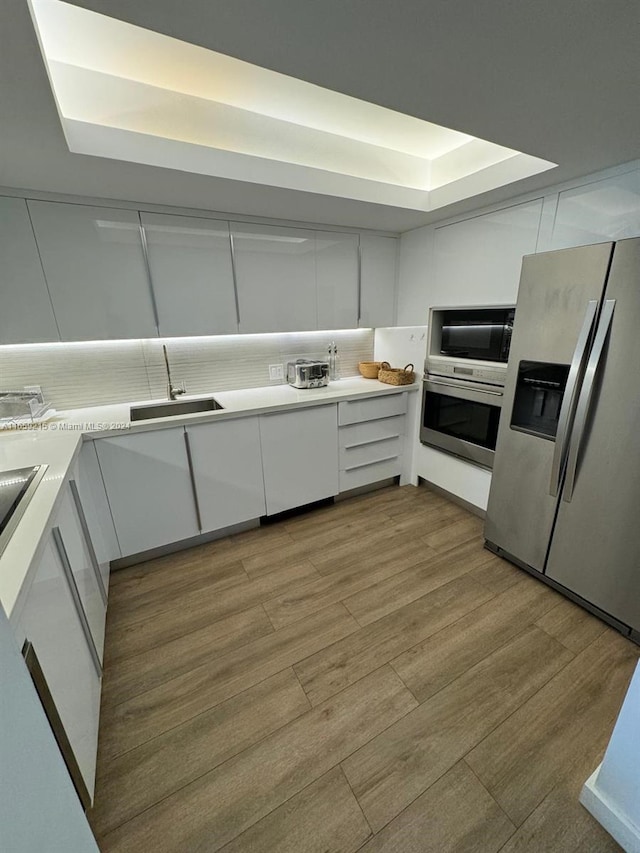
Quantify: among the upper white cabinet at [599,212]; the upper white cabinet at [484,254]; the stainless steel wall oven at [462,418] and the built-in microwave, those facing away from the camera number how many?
0

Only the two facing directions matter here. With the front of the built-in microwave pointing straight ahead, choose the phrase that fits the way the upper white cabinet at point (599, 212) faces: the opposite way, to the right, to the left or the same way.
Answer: the same way

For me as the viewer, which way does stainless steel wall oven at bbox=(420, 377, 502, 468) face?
facing the viewer and to the left of the viewer

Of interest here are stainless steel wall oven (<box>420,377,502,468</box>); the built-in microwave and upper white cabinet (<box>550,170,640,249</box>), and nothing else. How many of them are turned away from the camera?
0

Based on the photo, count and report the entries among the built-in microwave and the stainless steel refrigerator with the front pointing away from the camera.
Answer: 0

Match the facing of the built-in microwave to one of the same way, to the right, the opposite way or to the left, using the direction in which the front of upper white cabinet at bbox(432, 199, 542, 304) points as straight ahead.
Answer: the same way

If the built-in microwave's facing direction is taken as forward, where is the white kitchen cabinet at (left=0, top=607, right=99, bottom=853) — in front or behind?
in front

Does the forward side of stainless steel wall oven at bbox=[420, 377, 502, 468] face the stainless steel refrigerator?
no

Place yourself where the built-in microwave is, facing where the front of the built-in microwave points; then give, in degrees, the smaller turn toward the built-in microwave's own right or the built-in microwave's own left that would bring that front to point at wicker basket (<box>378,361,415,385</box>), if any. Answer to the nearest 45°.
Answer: approximately 45° to the built-in microwave's own right

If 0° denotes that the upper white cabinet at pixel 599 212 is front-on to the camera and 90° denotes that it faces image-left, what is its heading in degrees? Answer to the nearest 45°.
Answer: approximately 45°

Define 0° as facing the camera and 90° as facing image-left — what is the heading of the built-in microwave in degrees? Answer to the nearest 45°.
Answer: approximately 45°

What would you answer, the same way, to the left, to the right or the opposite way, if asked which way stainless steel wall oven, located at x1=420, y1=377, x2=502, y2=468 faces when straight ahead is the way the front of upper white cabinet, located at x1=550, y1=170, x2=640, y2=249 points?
the same way

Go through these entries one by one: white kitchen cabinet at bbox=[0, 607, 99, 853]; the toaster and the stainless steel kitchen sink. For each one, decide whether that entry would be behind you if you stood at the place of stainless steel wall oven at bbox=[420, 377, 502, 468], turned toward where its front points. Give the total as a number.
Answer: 0

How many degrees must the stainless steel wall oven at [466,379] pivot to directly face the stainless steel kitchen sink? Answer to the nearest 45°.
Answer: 0° — it already faces it

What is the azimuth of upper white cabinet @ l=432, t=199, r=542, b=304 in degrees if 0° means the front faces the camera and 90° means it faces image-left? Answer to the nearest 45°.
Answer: approximately 45°

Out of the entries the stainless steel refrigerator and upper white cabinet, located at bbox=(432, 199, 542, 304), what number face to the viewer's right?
0

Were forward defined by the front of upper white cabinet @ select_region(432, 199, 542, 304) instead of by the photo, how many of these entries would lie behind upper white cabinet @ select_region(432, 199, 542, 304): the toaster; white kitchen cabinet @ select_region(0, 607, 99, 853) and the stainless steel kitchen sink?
0
